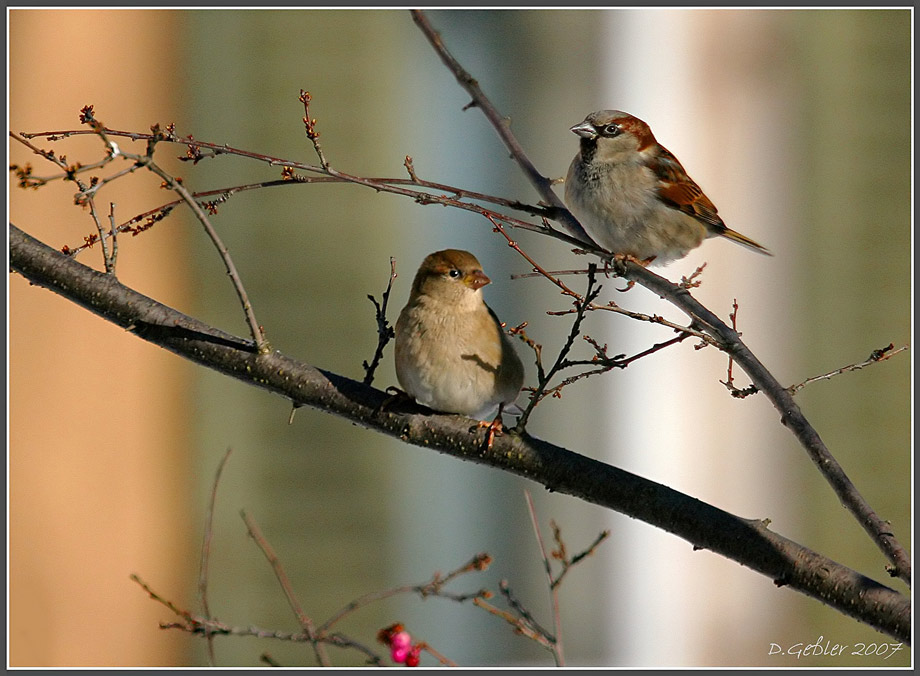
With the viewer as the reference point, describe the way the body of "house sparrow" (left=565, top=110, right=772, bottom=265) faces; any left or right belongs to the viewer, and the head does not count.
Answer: facing the viewer and to the left of the viewer
